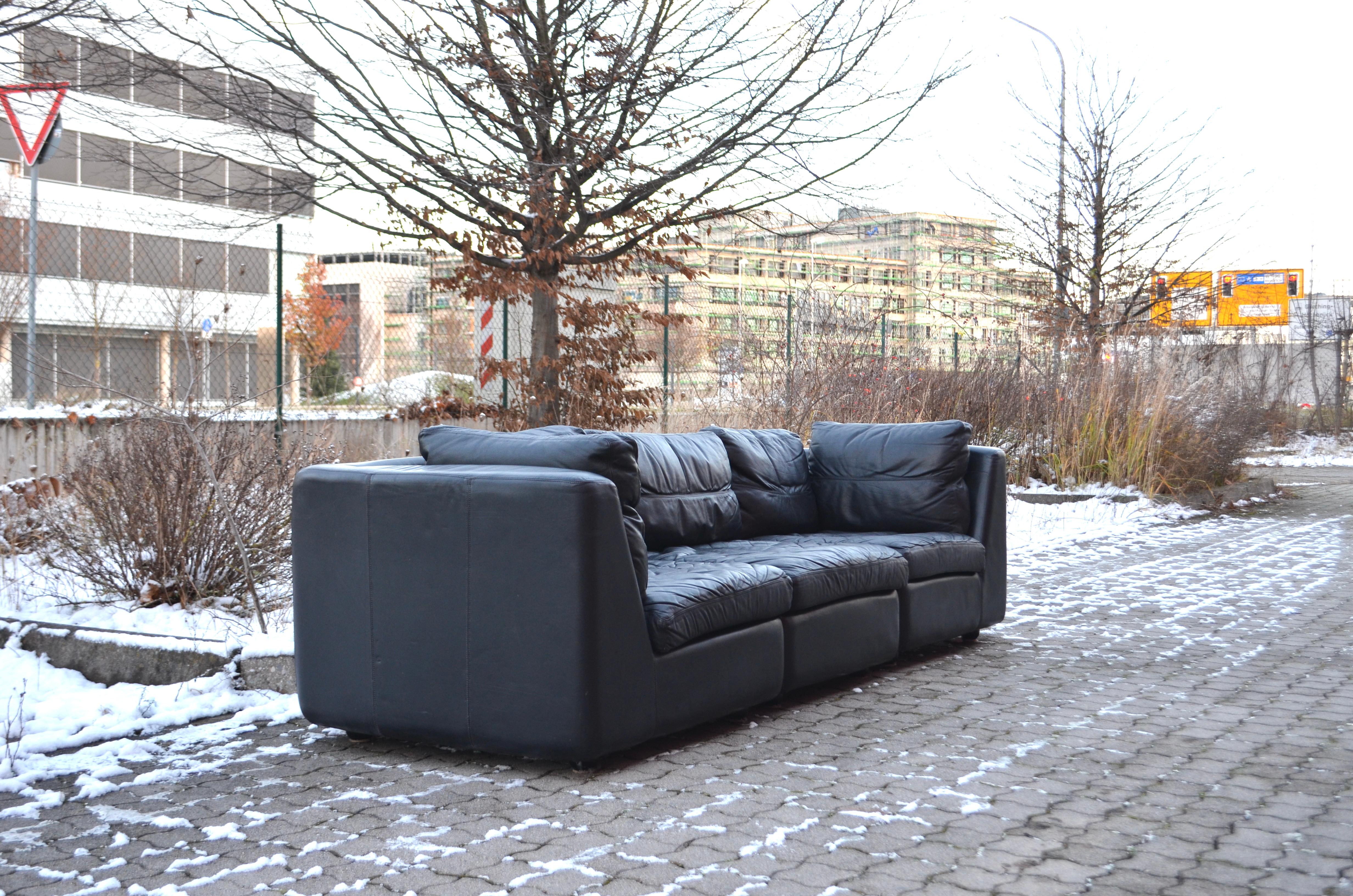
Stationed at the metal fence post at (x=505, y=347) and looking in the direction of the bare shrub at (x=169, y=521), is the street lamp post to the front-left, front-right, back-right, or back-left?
back-left

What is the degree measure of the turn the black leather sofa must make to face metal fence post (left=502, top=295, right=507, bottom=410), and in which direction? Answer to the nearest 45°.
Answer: approximately 135° to its left

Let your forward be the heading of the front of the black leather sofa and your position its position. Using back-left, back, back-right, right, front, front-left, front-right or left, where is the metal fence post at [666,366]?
back-left

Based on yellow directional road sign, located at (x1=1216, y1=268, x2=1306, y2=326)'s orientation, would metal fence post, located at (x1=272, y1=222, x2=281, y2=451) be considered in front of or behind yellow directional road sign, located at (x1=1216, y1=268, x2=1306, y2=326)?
in front

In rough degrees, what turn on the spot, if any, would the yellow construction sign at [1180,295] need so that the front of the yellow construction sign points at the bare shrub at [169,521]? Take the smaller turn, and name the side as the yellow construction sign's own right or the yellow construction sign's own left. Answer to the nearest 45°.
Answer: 0° — it already faces it

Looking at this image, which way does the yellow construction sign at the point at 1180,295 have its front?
toward the camera

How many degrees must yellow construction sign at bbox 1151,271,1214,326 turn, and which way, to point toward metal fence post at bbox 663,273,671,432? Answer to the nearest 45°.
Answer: approximately 45° to its right

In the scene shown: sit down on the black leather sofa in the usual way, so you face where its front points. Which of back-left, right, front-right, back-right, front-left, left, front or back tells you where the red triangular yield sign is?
back

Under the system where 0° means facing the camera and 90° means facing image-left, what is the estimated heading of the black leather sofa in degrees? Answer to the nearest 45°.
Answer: approximately 315°

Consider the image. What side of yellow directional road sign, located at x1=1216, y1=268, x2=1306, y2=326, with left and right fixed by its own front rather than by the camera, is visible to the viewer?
front

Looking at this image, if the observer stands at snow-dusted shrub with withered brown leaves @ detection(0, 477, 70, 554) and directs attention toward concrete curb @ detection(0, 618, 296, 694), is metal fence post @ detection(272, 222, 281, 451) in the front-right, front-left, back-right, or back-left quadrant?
back-left

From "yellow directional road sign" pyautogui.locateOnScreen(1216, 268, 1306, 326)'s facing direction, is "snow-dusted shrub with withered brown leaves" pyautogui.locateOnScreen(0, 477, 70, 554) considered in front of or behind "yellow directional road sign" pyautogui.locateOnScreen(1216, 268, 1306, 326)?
in front

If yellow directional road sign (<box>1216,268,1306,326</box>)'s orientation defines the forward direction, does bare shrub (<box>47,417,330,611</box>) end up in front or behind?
in front

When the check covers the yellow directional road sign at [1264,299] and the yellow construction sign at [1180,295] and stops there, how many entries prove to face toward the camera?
2
